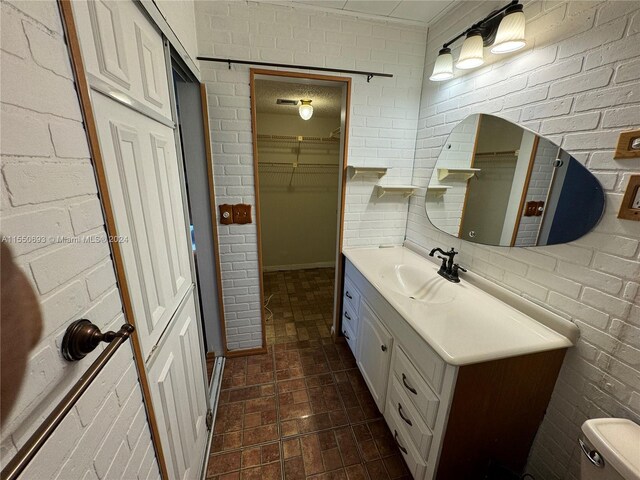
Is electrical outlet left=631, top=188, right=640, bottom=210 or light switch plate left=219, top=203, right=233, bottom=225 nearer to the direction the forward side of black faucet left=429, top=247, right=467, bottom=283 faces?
the light switch plate

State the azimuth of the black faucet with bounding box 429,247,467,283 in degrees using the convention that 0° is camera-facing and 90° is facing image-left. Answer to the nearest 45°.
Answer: approximately 45°

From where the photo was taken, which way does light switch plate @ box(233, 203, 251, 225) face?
toward the camera

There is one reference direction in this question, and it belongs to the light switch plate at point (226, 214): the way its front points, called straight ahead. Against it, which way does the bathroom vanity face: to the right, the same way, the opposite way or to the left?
to the right

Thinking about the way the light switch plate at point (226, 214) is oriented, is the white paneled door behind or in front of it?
in front

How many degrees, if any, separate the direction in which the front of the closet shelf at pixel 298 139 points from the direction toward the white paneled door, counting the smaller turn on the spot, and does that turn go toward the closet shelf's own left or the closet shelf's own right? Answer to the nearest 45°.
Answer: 0° — it already faces it

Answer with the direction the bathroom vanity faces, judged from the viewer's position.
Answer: facing the viewer and to the left of the viewer

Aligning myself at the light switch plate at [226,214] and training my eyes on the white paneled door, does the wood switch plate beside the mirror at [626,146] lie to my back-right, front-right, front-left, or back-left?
front-left

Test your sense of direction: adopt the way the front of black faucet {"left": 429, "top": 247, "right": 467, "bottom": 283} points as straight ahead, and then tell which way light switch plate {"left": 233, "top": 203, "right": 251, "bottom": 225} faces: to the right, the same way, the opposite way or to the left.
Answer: to the left

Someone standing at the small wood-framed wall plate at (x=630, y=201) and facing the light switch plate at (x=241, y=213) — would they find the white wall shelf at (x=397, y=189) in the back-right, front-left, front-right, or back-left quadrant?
front-right

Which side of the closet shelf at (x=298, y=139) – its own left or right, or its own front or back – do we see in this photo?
front

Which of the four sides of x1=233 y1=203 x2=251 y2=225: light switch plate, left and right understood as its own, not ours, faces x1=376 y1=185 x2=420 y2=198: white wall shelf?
left

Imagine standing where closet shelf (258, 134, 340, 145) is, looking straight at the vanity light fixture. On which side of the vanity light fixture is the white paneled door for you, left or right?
right

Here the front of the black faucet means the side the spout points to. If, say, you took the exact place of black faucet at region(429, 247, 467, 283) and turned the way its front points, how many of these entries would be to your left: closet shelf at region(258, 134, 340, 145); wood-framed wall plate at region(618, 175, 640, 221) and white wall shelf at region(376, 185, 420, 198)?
1

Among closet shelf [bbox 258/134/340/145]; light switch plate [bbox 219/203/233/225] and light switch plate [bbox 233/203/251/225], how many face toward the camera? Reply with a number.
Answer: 3
